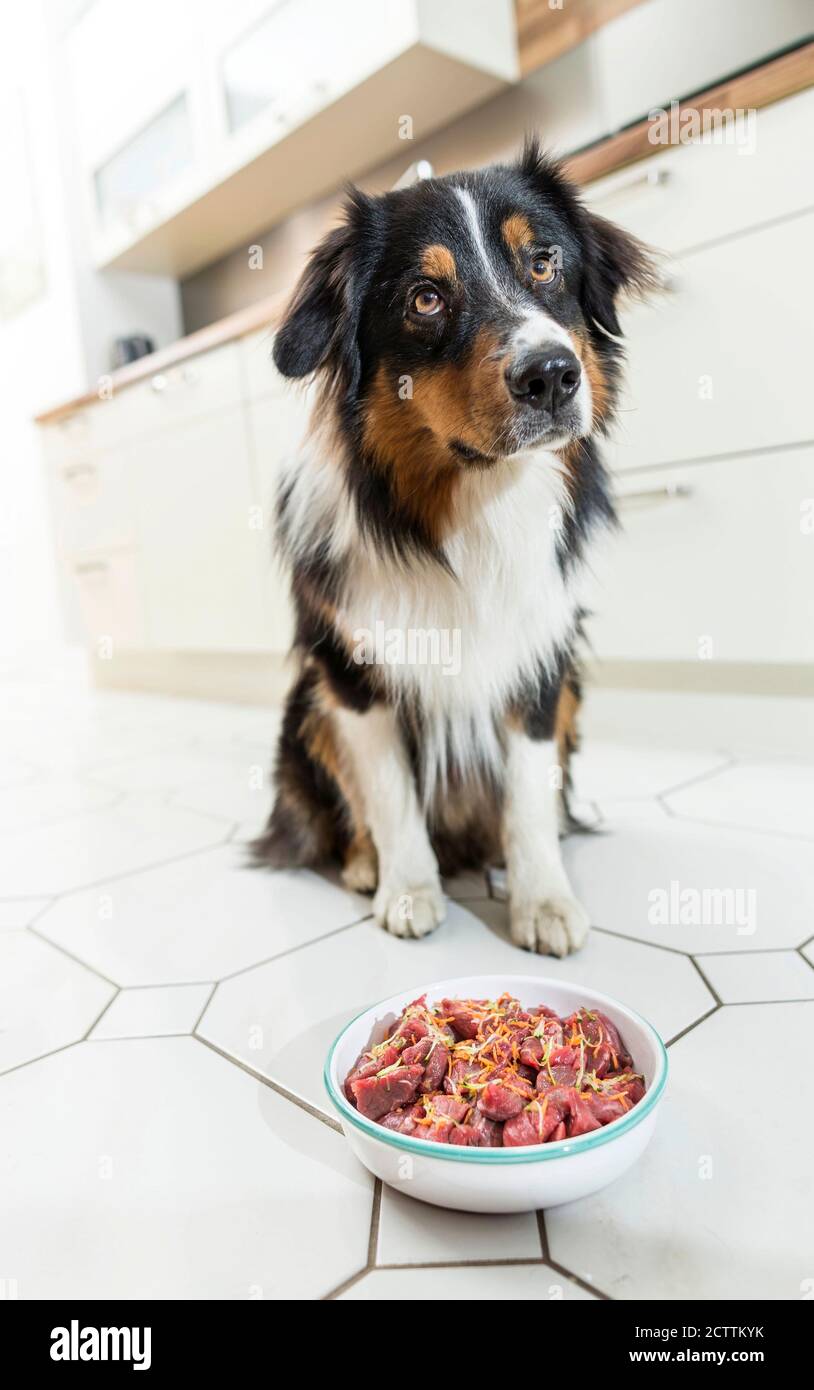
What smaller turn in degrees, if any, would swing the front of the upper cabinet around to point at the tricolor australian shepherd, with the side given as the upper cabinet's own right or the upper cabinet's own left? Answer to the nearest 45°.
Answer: approximately 45° to the upper cabinet's own left

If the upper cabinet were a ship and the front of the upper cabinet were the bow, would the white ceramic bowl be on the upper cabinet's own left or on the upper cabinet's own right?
on the upper cabinet's own left

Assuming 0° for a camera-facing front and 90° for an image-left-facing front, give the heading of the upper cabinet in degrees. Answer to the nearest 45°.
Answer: approximately 45°

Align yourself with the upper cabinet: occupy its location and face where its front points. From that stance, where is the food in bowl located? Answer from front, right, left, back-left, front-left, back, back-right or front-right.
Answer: front-left
